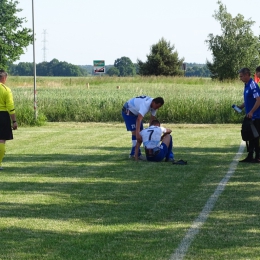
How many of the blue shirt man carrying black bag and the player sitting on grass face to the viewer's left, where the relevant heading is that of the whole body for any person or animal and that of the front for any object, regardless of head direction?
1

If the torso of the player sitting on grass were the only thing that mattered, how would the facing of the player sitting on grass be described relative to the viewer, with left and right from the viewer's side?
facing away from the viewer and to the right of the viewer

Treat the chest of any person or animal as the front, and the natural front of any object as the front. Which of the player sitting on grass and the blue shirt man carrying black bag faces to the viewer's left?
the blue shirt man carrying black bag

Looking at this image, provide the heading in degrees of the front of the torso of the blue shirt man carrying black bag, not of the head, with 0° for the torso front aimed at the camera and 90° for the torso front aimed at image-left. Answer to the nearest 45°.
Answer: approximately 90°

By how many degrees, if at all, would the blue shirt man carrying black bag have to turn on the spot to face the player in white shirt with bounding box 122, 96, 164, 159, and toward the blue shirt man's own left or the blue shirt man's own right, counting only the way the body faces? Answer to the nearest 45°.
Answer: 0° — they already face them

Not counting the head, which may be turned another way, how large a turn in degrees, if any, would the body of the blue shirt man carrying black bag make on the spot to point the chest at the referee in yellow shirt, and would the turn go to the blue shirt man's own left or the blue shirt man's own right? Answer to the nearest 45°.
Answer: approximately 45° to the blue shirt man's own left

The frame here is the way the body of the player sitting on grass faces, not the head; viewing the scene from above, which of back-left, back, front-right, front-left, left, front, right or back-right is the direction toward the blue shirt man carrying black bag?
front-right
